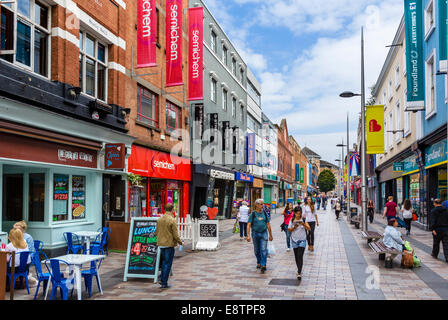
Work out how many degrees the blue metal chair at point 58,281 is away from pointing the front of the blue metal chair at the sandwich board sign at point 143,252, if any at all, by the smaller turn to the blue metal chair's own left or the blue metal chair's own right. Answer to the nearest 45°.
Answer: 0° — it already faces it

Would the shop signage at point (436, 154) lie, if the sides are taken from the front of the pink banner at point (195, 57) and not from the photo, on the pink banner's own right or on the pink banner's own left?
on the pink banner's own left

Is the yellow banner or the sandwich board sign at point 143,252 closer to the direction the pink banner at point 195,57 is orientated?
the sandwich board sign

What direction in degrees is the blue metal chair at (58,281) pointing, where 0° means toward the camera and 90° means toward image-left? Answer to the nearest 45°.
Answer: approximately 225°

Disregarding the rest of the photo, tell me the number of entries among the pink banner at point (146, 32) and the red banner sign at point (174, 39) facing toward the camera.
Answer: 2

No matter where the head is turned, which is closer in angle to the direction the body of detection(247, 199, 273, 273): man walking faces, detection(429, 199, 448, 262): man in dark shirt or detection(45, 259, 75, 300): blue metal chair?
the blue metal chair
